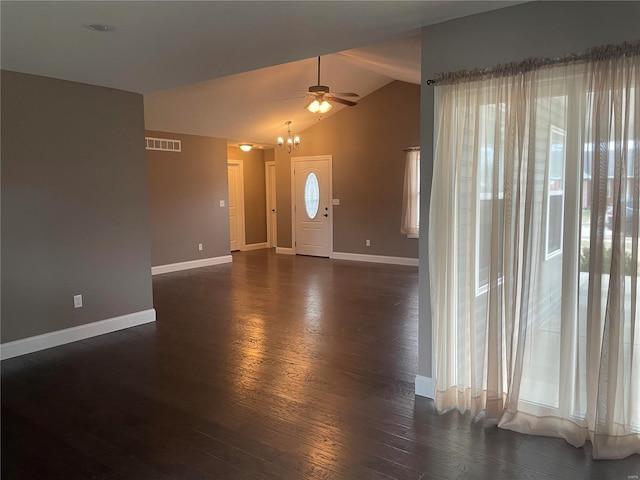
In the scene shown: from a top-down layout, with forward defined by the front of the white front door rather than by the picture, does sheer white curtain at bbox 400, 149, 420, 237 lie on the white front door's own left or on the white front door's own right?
on the white front door's own left

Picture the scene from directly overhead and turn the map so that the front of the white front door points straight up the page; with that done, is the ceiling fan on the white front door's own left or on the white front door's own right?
on the white front door's own left

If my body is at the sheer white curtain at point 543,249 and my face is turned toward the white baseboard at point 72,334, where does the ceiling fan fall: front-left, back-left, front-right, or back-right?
front-right

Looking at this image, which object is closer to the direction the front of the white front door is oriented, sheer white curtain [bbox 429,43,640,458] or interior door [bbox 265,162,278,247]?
the sheer white curtain

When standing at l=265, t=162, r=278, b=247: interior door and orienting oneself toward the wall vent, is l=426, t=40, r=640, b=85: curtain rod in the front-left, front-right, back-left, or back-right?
front-left

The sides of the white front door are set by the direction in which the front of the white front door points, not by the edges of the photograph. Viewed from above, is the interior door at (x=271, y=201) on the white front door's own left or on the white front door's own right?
on the white front door's own right

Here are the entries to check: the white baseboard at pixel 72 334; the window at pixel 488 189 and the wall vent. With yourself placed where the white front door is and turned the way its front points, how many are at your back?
0

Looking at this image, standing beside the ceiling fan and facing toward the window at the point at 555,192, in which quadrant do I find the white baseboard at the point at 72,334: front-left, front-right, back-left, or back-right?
front-right

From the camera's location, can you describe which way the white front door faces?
facing the viewer and to the left of the viewer

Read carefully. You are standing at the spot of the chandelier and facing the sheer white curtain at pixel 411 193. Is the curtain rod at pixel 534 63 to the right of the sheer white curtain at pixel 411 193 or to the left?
right

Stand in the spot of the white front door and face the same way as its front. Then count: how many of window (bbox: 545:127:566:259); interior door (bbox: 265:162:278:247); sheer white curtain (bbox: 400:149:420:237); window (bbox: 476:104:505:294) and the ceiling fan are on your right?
1

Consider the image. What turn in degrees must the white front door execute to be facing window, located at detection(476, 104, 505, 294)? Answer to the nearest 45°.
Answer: approximately 45° to its left

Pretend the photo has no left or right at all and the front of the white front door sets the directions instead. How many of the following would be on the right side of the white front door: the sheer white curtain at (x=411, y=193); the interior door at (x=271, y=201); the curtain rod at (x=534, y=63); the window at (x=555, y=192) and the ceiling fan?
1

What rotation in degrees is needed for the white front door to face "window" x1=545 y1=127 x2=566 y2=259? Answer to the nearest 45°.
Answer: approximately 45° to its left

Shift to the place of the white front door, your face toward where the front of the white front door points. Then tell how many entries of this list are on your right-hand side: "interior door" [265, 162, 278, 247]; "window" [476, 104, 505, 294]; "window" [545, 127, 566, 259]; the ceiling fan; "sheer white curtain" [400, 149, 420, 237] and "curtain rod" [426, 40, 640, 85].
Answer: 1

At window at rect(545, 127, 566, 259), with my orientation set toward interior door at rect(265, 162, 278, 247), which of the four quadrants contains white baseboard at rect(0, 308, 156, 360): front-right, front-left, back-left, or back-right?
front-left
